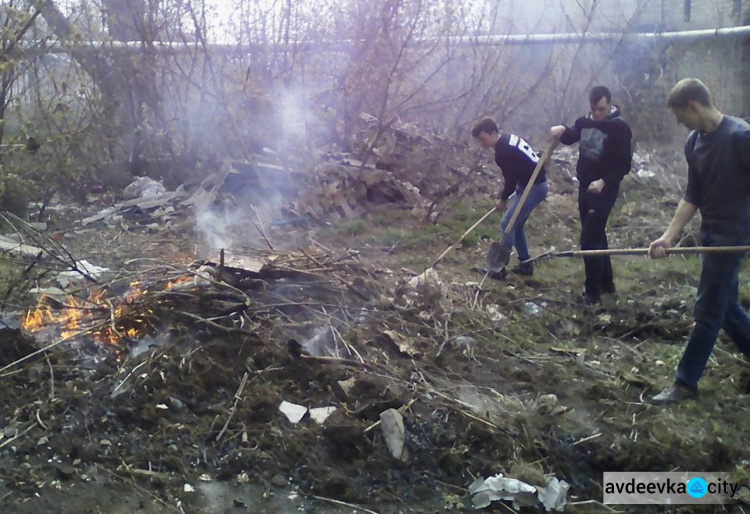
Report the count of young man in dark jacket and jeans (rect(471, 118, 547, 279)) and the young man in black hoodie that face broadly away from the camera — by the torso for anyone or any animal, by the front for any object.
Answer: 0

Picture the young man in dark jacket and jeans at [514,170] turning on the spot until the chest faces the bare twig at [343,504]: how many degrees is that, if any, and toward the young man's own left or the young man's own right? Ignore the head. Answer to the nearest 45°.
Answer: approximately 90° to the young man's own left

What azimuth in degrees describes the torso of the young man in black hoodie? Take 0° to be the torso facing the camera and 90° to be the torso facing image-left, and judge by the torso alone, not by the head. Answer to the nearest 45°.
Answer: approximately 45°

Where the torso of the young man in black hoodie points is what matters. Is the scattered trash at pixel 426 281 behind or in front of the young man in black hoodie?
in front

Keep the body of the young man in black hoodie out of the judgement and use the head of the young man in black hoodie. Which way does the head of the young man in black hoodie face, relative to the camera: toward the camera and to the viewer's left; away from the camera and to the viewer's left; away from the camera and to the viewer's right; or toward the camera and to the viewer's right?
toward the camera and to the viewer's left

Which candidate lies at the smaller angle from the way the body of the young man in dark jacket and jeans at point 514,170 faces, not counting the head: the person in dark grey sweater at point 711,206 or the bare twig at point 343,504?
the bare twig

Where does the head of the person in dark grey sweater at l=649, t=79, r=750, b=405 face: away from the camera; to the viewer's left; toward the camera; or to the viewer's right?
to the viewer's left

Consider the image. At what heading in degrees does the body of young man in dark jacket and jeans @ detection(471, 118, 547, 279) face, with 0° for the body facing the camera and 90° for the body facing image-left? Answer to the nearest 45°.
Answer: approximately 90°

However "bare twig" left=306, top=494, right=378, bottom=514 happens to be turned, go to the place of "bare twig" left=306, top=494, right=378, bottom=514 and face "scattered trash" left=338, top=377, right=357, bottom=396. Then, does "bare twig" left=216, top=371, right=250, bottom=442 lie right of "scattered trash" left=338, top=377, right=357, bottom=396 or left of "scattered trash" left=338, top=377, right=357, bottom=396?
left

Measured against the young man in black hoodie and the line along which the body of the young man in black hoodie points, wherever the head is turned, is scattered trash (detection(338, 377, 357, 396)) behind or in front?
in front

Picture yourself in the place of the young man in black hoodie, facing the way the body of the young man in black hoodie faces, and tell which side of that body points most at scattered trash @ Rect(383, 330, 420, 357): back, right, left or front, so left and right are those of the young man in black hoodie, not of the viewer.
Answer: front
